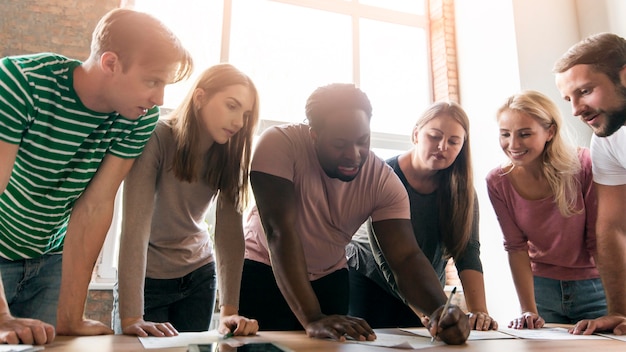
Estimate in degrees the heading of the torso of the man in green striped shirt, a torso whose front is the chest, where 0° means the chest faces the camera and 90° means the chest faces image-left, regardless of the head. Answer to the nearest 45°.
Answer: approximately 315°

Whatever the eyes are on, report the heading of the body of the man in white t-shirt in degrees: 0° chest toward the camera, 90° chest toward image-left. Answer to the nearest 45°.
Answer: approximately 45°

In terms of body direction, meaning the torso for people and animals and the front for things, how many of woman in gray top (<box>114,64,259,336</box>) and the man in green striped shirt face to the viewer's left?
0

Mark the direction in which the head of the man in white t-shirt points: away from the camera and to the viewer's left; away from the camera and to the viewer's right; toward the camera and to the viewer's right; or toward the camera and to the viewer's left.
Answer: toward the camera and to the viewer's left

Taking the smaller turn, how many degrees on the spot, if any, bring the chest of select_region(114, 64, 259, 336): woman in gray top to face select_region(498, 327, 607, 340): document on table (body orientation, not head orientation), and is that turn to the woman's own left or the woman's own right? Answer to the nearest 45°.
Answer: approximately 45° to the woman's own left

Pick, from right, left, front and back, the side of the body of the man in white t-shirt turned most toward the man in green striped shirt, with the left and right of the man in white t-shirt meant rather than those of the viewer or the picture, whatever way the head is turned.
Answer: front

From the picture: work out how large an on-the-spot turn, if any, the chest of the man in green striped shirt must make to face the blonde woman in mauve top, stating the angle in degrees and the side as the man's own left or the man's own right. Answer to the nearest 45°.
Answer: approximately 45° to the man's own left

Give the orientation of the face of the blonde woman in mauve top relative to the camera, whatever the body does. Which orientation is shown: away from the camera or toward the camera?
toward the camera

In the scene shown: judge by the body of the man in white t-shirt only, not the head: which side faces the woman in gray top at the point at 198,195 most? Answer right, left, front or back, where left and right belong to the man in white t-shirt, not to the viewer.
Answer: front

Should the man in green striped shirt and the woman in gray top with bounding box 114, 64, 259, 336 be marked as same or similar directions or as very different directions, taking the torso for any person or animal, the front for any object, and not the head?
same or similar directions

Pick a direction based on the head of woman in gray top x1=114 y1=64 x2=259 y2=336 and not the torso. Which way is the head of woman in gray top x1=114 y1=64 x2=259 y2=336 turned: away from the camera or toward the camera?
toward the camera

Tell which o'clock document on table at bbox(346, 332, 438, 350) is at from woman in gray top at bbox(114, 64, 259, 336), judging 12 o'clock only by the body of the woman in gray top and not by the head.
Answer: The document on table is roughly at 12 o'clock from the woman in gray top.

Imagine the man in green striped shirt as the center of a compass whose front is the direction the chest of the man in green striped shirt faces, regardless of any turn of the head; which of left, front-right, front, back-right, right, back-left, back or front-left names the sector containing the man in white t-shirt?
front-left

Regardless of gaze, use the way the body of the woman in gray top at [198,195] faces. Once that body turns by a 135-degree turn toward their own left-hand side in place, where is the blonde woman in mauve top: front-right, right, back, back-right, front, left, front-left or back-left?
right

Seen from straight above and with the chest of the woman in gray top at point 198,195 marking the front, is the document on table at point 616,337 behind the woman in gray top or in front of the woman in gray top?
in front

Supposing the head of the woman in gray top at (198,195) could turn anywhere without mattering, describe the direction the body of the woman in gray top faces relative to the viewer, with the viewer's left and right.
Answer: facing the viewer and to the right of the viewer

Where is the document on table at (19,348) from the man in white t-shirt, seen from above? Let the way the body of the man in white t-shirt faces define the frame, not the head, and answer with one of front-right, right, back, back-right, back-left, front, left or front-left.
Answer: front

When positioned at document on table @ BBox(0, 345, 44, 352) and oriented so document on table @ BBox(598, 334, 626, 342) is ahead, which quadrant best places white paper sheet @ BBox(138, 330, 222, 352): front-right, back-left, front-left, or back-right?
front-left

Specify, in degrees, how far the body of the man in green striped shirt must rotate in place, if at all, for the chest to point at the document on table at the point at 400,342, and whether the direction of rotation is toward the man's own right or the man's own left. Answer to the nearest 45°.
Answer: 0° — they already face it
